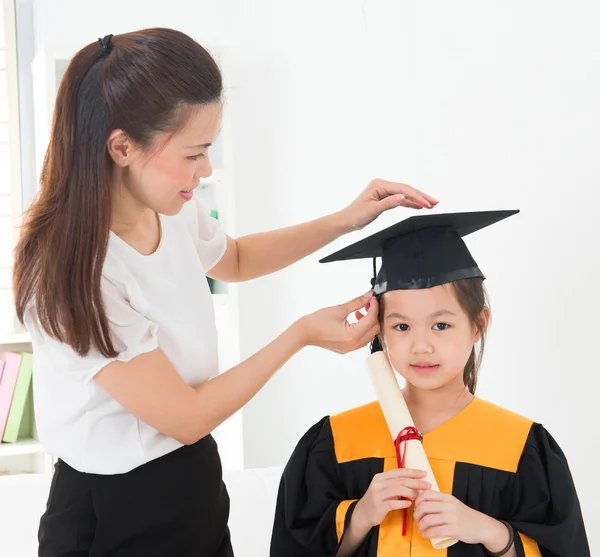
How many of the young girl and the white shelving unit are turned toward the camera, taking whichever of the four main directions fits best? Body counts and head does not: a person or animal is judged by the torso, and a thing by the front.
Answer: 2

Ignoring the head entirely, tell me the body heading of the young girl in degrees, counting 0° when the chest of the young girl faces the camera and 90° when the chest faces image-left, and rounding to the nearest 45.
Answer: approximately 0°

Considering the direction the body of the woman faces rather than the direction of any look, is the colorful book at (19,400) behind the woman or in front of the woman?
behind

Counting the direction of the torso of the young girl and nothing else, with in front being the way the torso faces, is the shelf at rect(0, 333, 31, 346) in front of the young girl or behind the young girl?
behind

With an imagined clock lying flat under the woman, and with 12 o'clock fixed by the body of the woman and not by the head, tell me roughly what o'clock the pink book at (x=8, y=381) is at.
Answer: The pink book is roughly at 7 o'clock from the woman.

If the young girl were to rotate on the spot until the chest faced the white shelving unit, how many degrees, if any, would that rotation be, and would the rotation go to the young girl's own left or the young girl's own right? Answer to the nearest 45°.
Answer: approximately 135° to the young girl's own right
